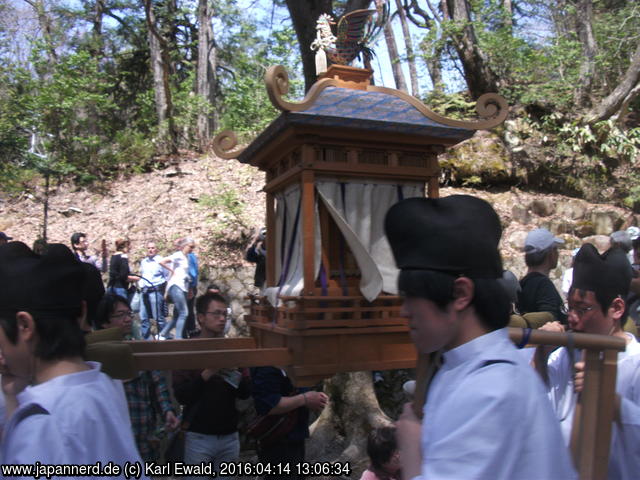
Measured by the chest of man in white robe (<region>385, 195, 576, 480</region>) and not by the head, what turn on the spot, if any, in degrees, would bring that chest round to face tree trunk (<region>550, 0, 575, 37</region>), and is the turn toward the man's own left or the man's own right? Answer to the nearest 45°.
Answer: approximately 90° to the man's own right

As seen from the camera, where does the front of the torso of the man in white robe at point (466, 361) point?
to the viewer's left

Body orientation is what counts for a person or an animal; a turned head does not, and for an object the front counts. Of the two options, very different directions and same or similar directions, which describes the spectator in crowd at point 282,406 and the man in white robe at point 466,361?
very different directions

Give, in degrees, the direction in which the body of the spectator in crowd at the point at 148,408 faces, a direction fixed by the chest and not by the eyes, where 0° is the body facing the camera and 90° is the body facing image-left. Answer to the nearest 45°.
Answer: approximately 315°

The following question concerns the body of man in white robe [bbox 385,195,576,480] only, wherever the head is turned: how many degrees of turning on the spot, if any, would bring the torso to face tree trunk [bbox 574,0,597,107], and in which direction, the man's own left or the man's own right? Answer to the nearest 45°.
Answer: approximately 90° to the man's own right

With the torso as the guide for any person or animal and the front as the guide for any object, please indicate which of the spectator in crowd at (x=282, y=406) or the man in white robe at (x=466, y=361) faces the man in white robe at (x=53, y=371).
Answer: the man in white robe at (x=466, y=361)

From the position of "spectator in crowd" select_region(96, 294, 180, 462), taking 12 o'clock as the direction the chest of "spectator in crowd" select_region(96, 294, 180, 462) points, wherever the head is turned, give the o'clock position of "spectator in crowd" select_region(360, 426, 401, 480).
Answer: "spectator in crowd" select_region(360, 426, 401, 480) is roughly at 12 o'clock from "spectator in crowd" select_region(96, 294, 180, 462).

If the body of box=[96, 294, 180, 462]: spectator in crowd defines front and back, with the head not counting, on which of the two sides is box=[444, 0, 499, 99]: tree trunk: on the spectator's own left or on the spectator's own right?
on the spectator's own left
